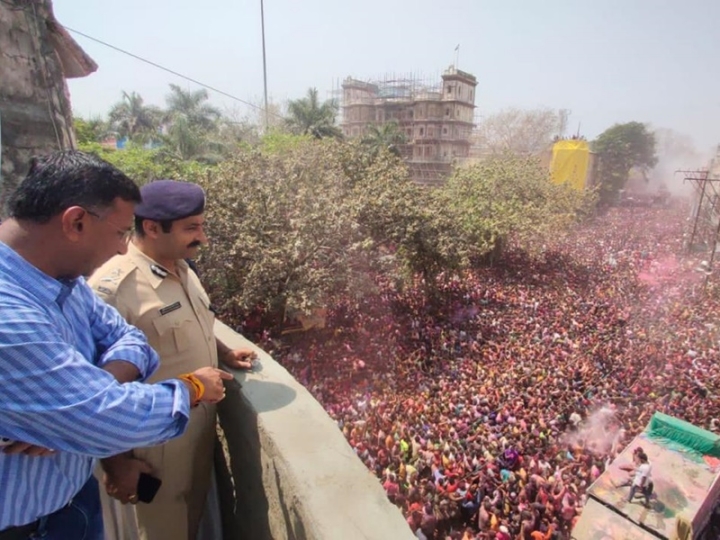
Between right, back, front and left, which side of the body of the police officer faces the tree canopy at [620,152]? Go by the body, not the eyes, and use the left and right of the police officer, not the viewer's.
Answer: left

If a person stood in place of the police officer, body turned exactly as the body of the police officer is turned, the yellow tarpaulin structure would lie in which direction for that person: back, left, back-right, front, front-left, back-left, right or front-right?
left

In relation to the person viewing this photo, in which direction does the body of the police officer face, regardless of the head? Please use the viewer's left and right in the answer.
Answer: facing the viewer and to the right of the viewer

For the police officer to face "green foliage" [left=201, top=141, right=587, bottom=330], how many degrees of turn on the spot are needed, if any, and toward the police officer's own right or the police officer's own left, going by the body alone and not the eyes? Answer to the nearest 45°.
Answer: approximately 90° to the police officer's own left

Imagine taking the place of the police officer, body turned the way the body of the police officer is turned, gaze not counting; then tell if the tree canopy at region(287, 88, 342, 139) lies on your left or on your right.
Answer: on your left

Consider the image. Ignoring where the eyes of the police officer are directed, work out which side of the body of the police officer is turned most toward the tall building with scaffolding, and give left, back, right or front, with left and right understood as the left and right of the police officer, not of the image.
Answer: left

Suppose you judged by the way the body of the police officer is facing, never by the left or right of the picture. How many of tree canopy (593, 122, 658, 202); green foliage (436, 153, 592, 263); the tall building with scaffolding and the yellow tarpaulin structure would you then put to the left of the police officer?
4

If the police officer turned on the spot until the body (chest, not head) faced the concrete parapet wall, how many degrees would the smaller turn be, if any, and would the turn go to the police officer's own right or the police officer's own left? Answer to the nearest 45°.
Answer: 0° — they already face it

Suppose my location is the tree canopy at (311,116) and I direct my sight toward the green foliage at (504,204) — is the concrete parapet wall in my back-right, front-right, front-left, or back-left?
front-right

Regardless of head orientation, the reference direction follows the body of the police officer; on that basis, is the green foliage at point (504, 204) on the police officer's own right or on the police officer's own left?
on the police officer's own left
